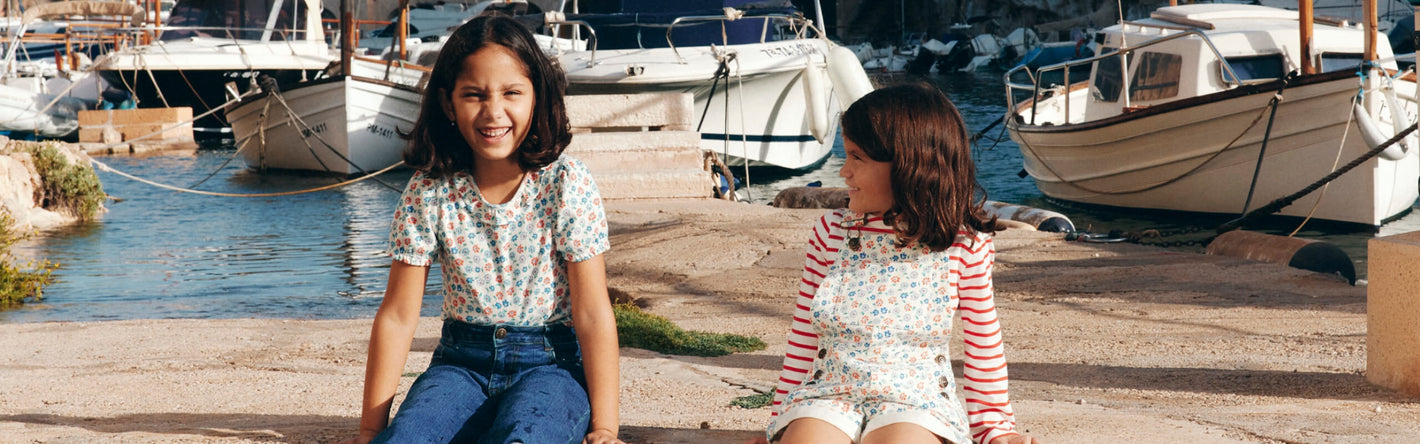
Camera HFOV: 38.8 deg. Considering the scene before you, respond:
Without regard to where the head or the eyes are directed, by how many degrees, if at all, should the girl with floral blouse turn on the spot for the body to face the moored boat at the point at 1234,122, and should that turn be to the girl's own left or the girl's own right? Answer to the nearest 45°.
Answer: approximately 135° to the girl's own left

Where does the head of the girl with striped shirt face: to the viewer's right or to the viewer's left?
to the viewer's left

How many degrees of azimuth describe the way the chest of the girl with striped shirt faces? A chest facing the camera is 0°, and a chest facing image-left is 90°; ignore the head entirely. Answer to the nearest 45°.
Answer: approximately 0°
